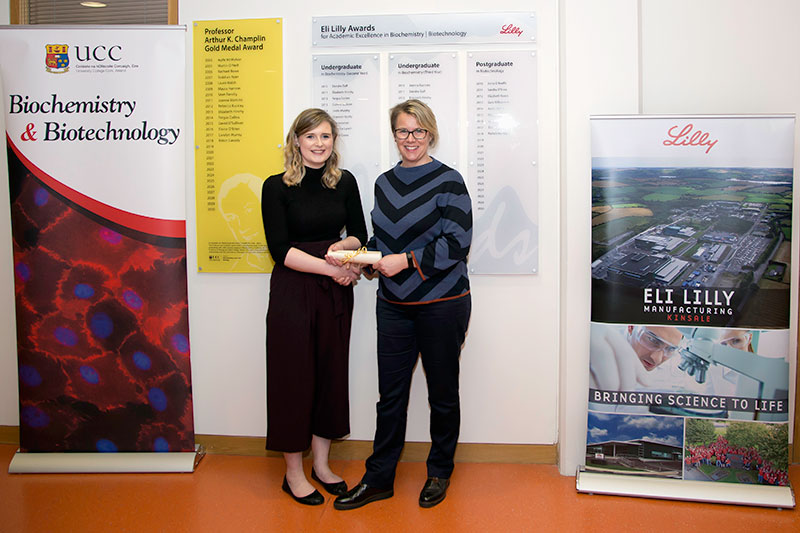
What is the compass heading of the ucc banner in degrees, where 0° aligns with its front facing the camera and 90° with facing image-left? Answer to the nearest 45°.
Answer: approximately 0°

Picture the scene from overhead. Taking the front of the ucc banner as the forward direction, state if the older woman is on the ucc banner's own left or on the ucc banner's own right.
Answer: on the ucc banner's own left

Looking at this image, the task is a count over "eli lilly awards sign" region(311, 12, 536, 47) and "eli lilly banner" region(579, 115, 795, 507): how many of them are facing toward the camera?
2

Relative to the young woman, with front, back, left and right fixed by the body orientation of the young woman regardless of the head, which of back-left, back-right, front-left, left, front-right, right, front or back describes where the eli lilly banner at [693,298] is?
front-left

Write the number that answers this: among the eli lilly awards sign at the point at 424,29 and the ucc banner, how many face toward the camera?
2

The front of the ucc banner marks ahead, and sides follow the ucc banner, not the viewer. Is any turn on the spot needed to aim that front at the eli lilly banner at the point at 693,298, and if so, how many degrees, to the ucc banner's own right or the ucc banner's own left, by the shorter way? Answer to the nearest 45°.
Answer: approximately 45° to the ucc banner's own left

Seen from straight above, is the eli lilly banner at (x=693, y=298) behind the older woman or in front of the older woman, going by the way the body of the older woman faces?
behind

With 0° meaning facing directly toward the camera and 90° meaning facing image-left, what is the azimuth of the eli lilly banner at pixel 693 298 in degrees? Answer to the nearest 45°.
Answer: approximately 0°

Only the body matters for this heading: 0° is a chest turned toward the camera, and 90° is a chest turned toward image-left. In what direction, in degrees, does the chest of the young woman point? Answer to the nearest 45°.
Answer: approximately 315°

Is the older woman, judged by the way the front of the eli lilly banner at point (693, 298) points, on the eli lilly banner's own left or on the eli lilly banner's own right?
on the eli lilly banner's own right
